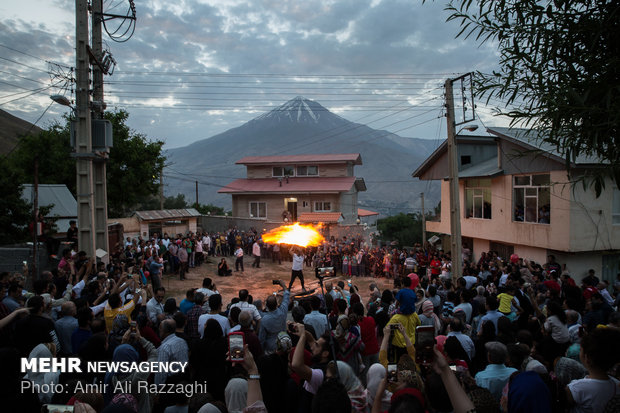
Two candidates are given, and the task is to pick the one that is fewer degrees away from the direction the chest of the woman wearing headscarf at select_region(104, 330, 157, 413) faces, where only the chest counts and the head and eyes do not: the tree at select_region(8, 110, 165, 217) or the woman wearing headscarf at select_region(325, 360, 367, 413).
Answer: the tree

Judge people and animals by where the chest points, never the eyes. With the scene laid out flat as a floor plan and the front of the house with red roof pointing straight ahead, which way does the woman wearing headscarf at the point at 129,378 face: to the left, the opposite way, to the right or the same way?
the opposite way

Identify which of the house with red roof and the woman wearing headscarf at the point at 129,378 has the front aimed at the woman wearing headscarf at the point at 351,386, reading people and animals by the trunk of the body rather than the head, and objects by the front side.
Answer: the house with red roof

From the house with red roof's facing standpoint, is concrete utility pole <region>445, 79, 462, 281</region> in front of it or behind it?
in front

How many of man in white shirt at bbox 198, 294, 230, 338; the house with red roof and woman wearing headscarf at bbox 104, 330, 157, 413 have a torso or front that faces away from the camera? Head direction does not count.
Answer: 2

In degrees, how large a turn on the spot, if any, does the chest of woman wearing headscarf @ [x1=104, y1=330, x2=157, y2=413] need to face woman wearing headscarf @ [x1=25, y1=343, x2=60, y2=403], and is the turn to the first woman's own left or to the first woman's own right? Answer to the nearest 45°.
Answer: approximately 45° to the first woman's own left

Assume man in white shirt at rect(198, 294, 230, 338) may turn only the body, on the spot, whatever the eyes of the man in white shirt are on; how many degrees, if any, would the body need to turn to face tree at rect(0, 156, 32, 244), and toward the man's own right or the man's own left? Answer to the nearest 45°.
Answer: approximately 45° to the man's own left

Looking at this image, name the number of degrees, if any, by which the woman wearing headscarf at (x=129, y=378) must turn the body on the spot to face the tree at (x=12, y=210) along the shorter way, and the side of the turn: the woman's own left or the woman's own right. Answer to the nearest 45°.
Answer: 0° — they already face it

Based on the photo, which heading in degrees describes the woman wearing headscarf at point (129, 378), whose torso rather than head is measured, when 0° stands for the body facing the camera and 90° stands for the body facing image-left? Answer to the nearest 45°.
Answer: approximately 180°

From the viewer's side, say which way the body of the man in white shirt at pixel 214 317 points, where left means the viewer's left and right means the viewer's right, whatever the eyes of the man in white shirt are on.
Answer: facing away from the viewer

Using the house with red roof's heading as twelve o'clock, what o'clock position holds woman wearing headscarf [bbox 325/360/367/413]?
The woman wearing headscarf is roughly at 12 o'clock from the house with red roof.

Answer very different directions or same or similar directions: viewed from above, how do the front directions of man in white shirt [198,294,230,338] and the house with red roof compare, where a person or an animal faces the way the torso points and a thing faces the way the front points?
very different directions

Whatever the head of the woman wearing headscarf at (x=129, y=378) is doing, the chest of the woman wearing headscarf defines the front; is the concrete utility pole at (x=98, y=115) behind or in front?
in front
